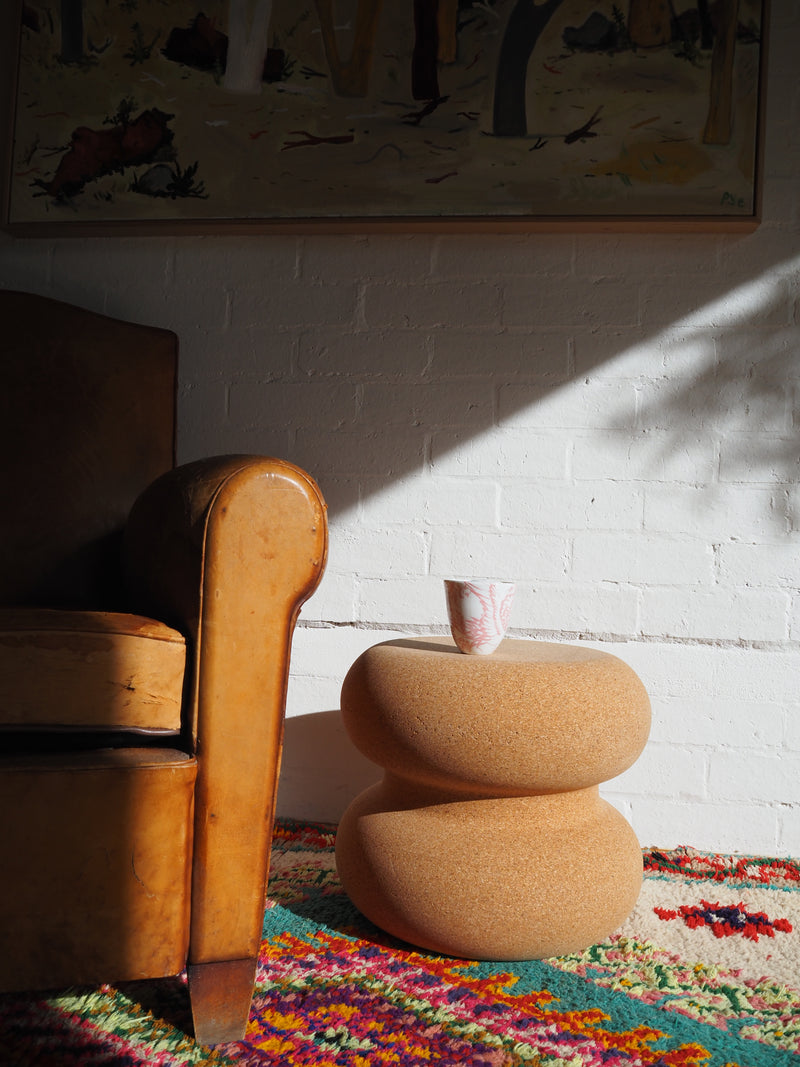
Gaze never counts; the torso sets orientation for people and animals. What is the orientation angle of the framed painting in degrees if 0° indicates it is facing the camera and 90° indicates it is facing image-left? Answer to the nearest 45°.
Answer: approximately 0°

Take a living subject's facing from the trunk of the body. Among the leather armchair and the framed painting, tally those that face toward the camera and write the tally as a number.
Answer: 2

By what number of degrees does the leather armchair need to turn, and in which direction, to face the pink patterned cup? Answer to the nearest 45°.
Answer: approximately 135° to its left
